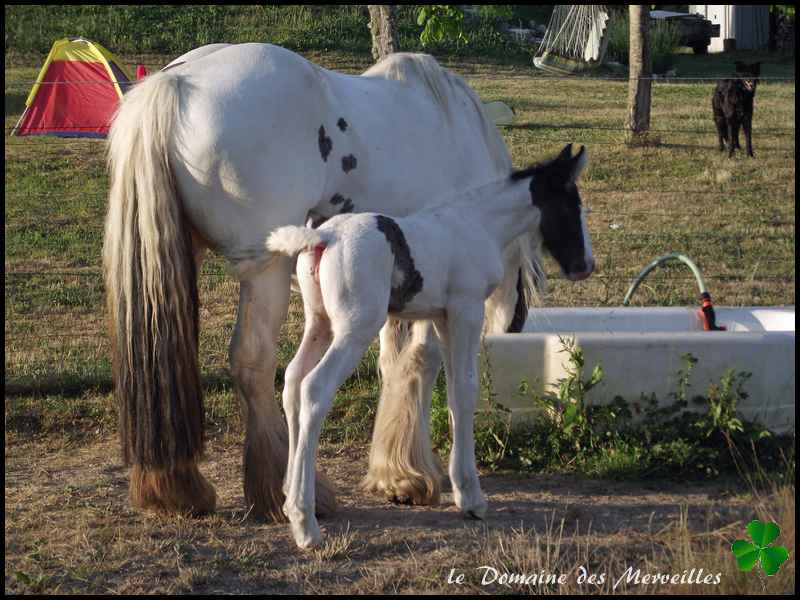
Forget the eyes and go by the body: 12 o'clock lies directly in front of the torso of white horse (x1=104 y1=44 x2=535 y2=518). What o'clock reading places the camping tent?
The camping tent is roughly at 10 o'clock from the white horse.

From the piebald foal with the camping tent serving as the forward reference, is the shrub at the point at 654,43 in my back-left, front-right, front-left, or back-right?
front-right

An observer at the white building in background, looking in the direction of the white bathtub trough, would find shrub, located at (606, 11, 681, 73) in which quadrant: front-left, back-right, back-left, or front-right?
front-right

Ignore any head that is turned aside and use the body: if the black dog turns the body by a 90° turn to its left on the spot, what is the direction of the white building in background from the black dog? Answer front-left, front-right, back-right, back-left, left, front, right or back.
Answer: front-left

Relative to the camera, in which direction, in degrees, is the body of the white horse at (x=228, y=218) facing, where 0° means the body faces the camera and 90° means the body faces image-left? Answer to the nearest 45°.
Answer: approximately 225°

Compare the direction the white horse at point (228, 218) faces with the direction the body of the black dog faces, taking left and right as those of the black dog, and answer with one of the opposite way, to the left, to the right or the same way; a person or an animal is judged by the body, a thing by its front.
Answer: to the left

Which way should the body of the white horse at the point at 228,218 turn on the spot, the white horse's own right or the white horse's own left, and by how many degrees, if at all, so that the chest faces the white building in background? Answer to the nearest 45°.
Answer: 0° — it already faces it

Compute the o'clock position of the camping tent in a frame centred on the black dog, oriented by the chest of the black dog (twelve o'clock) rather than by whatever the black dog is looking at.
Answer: The camping tent is roughly at 4 o'clock from the black dog.

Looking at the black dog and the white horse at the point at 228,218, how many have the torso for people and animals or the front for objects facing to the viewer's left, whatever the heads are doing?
0

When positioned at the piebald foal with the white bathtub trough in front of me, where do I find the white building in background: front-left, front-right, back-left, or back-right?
front-left

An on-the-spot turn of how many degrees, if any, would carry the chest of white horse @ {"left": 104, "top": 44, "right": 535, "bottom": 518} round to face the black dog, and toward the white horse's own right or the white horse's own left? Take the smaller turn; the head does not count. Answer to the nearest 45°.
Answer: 0° — it already faces it

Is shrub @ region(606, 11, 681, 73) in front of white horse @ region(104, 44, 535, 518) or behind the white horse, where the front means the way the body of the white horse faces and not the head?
in front

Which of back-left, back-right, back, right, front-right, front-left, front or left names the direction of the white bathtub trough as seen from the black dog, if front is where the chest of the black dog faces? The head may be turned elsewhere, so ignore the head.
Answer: front-right
